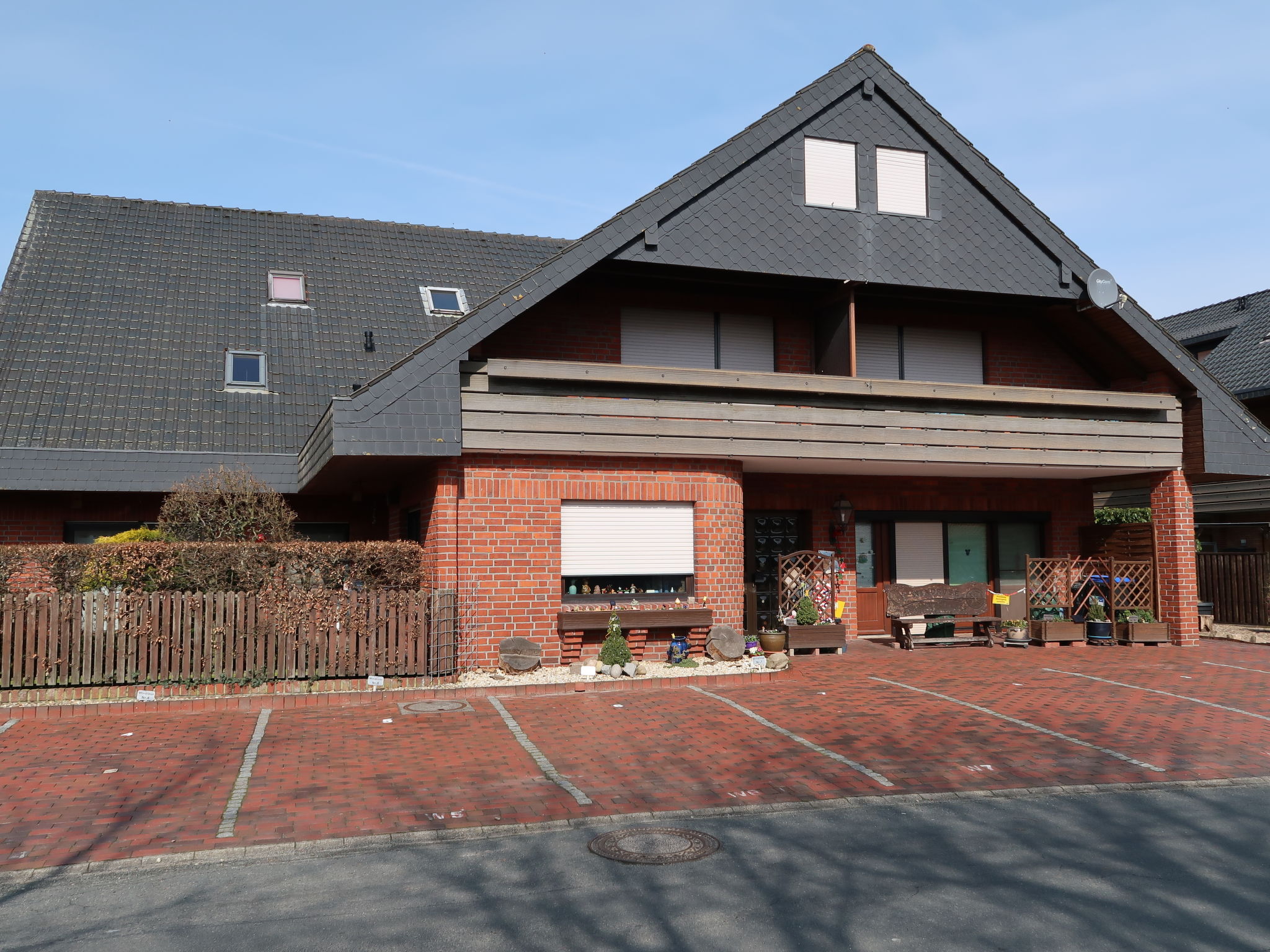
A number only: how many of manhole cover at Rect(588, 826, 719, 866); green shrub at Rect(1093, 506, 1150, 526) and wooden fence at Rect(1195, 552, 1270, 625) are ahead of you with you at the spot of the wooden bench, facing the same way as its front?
1

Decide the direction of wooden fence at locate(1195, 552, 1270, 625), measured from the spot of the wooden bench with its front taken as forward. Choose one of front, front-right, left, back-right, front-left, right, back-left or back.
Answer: back-left

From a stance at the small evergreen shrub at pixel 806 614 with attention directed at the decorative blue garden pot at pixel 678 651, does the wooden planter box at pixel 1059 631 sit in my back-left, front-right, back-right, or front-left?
back-left

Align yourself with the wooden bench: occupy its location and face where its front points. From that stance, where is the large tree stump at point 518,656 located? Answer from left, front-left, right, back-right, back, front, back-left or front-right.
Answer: front-right

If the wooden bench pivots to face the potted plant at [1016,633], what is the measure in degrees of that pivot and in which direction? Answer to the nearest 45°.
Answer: approximately 90° to its left

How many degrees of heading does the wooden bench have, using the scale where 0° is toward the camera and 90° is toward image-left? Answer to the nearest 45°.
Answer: approximately 0°

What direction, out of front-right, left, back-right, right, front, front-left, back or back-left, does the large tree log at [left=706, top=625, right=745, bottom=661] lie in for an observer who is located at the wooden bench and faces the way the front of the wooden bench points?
front-right

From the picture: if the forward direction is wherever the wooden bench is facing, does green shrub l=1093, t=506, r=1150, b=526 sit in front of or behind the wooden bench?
behind

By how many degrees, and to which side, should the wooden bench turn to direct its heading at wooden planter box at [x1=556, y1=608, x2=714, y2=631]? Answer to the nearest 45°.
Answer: approximately 45° to its right
